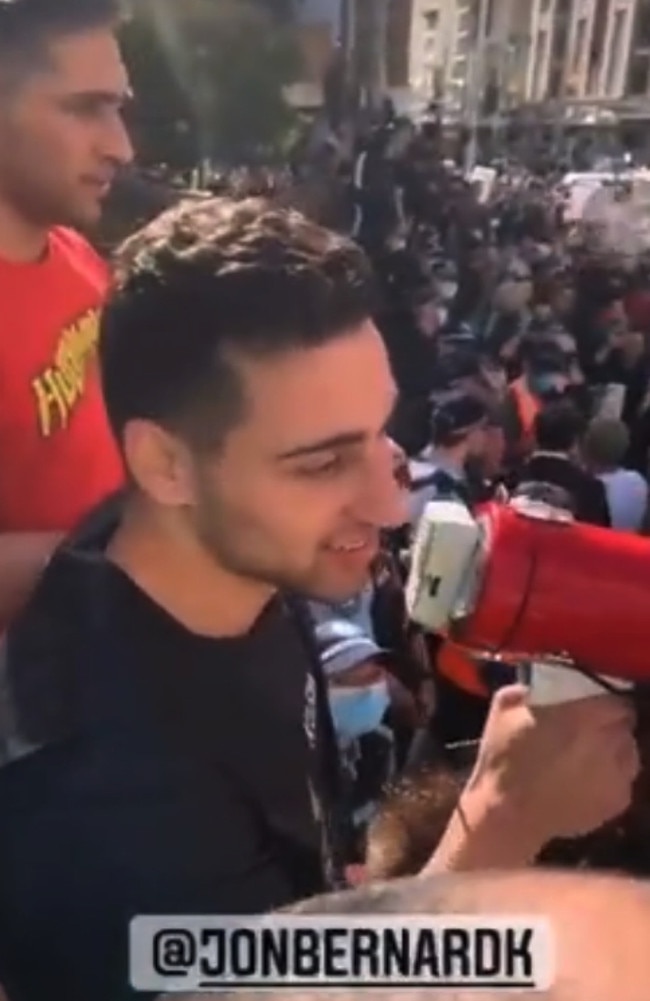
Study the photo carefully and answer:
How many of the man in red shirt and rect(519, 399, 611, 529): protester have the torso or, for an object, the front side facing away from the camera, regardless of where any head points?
1

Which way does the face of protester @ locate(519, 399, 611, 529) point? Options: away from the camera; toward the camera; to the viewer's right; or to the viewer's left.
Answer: away from the camera

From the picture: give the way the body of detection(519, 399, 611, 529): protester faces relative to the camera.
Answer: away from the camera

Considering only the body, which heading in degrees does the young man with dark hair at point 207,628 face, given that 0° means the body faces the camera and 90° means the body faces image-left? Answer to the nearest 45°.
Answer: approximately 315°

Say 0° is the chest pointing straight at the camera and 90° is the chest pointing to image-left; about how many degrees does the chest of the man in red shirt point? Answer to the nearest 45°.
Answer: approximately 315°

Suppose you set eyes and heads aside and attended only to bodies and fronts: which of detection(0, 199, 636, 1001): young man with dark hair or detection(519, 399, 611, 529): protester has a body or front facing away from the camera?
the protester
